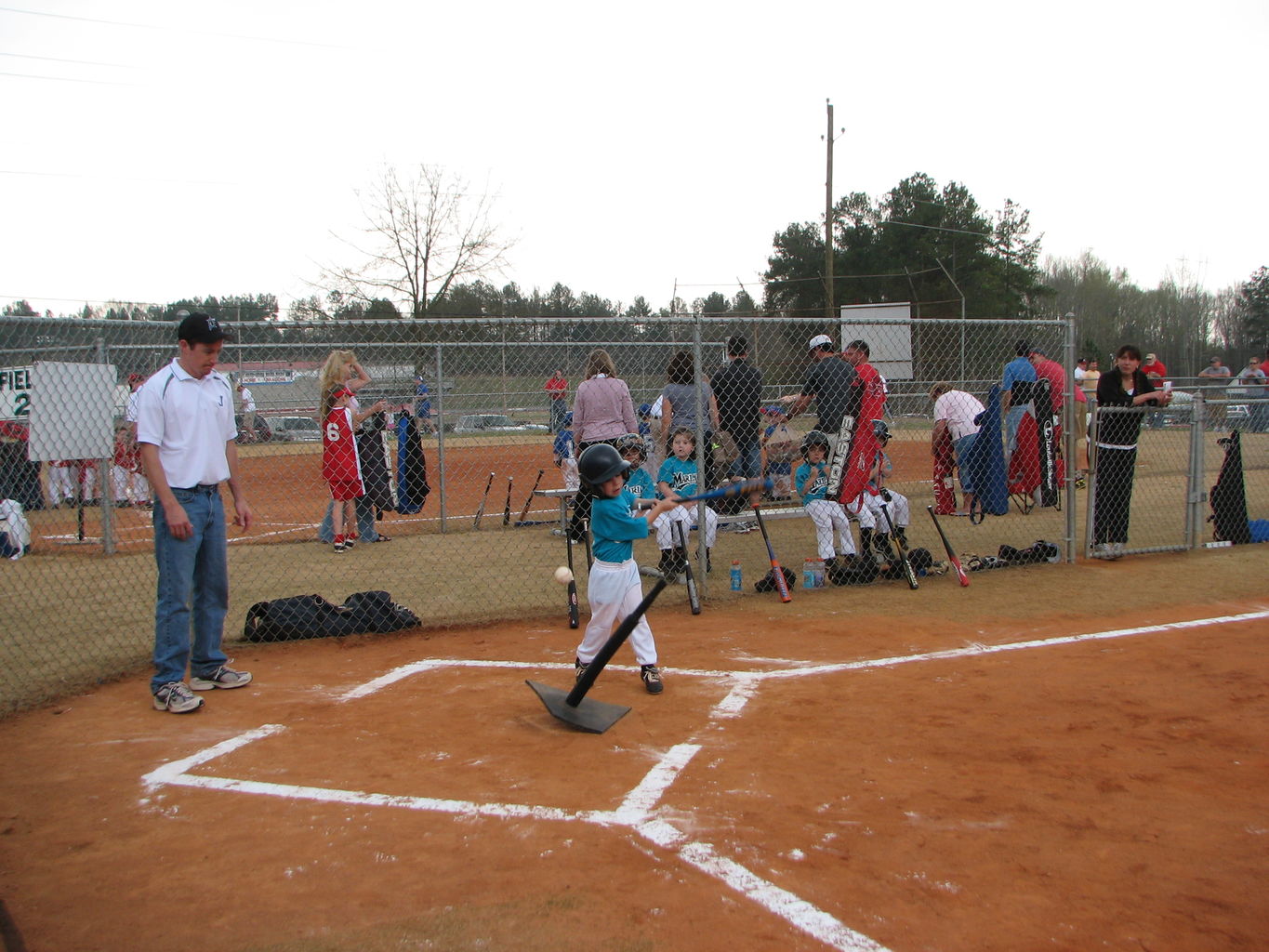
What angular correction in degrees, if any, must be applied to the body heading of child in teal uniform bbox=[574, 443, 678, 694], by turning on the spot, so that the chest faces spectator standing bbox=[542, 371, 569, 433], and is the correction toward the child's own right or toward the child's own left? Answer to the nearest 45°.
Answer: approximately 135° to the child's own left

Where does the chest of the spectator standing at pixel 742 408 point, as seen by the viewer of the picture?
away from the camera

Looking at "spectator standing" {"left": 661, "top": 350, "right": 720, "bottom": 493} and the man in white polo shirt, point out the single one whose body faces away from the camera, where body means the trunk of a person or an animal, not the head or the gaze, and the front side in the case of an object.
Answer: the spectator standing

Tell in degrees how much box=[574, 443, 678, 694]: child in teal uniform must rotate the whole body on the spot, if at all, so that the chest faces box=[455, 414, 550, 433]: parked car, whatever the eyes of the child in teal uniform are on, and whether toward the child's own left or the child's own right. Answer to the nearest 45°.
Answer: approximately 135° to the child's own left

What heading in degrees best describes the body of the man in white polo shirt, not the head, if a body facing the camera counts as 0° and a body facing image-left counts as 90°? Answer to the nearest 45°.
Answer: approximately 315°

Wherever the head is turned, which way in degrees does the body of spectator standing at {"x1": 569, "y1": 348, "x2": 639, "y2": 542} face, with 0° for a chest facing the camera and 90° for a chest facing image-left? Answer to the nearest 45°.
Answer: approximately 180°

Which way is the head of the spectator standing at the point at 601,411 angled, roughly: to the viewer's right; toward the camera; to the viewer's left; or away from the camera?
away from the camera

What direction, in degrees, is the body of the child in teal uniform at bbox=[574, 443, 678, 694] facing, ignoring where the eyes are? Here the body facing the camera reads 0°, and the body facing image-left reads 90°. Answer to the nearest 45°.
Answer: approximately 315°

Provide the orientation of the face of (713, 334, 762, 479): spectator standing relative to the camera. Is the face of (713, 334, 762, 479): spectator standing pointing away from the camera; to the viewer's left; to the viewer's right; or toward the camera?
away from the camera

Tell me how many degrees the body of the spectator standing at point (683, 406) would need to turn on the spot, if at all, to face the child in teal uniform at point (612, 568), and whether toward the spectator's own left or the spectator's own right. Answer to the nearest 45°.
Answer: approximately 180°

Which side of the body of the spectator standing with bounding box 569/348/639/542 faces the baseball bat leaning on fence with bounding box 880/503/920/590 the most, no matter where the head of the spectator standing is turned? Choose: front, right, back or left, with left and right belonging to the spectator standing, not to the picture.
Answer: right
